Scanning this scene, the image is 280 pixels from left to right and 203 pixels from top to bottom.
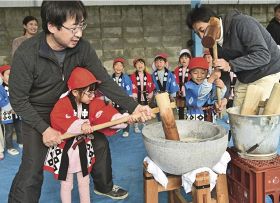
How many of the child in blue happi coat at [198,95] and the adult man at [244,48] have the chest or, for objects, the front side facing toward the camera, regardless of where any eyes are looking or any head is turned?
1

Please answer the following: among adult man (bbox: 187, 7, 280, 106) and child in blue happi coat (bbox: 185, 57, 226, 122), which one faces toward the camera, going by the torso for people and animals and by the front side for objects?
the child in blue happi coat

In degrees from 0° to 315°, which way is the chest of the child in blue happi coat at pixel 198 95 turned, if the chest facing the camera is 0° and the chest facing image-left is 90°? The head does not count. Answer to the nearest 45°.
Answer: approximately 0°

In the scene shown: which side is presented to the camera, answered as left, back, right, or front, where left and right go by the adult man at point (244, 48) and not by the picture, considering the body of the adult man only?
left

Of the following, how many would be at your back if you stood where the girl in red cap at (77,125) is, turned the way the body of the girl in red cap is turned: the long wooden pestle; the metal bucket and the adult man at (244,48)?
0

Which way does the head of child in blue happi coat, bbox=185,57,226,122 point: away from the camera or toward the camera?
toward the camera

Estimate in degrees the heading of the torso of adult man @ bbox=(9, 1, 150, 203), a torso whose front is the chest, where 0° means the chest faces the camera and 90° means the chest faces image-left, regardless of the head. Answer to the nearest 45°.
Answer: approximately 315°

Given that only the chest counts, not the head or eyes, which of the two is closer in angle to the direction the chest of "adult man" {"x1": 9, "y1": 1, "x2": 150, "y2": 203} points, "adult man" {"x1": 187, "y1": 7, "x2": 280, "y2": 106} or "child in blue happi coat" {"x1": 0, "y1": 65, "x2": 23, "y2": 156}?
the adult man

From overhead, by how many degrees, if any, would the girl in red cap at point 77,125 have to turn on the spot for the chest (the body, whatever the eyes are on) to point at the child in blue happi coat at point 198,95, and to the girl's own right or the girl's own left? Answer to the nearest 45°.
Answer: approximately 90° to the girl's own left

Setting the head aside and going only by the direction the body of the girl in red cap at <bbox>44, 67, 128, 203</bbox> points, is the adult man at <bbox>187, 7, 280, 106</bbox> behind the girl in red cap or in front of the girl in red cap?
in front

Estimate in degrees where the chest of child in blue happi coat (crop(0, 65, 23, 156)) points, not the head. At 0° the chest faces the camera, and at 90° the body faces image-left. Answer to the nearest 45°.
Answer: approximately 315°

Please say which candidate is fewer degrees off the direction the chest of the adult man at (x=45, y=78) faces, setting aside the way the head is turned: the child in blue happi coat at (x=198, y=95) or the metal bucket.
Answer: the metal bucket

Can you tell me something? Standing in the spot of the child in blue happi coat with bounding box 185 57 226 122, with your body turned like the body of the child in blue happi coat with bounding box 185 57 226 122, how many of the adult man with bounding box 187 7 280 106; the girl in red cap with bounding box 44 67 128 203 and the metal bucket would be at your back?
0

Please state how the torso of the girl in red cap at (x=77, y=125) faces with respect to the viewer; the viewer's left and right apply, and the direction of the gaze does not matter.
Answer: facing the viewer and to the right of the viewer
